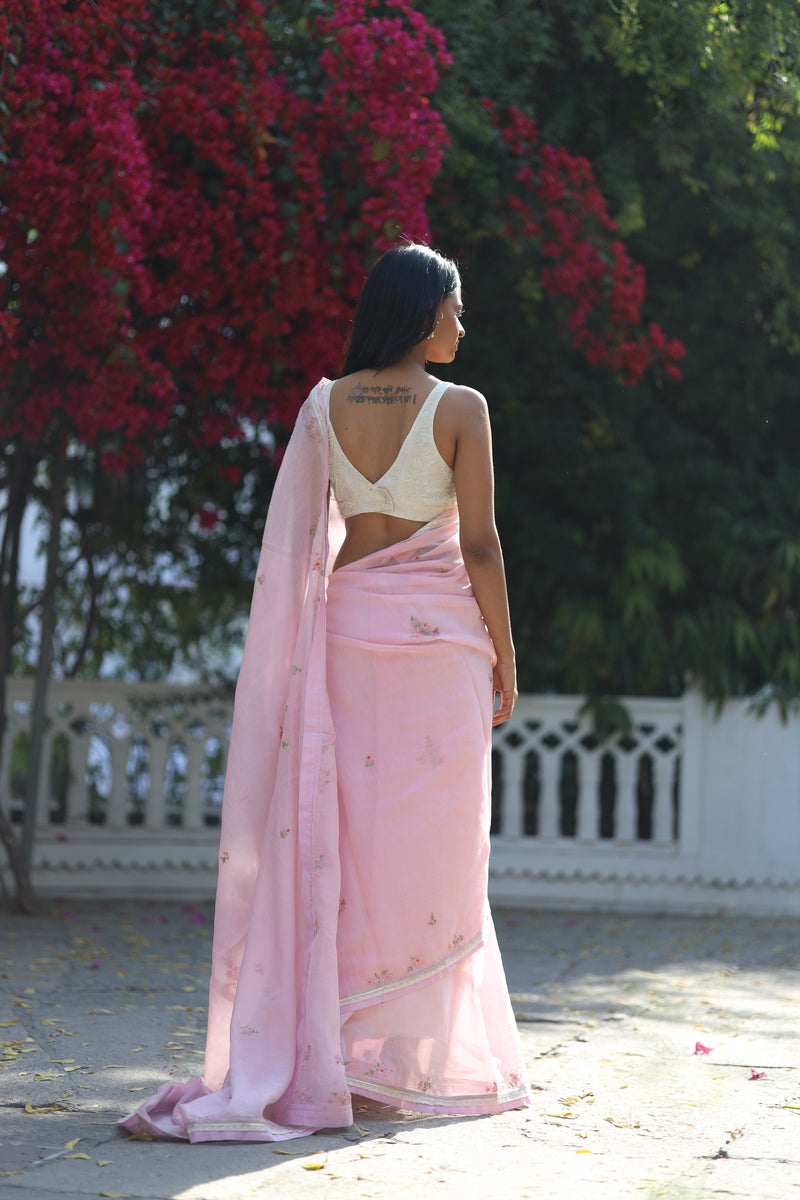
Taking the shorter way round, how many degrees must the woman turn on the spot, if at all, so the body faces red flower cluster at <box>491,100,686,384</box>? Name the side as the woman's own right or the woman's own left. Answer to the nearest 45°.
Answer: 0° — they already face it

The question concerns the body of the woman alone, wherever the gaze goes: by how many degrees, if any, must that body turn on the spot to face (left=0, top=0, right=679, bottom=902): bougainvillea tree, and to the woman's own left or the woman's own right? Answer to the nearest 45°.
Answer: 0° — they already face it

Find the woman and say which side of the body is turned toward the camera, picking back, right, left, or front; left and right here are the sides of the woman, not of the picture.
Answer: back

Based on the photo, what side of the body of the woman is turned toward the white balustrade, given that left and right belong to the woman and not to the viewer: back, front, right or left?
front

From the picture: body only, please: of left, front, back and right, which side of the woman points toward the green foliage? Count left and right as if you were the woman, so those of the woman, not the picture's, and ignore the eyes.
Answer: front
